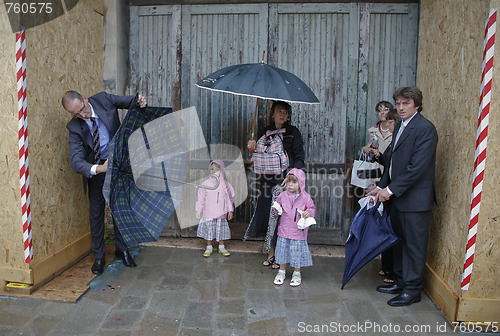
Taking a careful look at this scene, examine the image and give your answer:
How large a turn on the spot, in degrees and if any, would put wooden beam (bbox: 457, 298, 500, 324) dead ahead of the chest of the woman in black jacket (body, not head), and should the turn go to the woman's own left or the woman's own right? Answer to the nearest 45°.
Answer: approximately 90° to the woman's own left

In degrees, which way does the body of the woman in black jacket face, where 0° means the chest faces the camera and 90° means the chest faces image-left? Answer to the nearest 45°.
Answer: approximately 45°

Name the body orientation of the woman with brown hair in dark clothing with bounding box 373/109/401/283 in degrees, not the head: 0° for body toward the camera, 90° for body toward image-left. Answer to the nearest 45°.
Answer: approximately 45°

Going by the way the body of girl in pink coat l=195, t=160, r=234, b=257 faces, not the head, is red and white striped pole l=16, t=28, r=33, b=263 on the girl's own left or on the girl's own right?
on the girl's own right

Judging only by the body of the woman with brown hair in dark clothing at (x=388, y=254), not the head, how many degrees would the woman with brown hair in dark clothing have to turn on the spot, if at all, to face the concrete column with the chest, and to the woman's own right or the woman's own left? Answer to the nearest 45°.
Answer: approximately 45° to the woman's own right

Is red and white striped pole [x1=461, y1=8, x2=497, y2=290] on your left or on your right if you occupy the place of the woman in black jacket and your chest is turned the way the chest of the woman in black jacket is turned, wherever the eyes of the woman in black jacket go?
on your left
